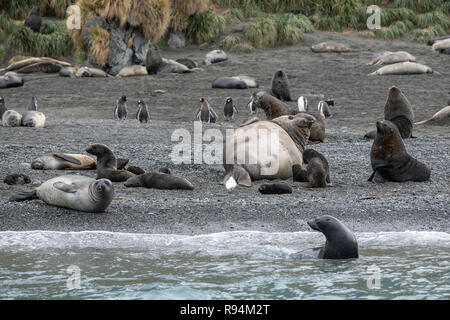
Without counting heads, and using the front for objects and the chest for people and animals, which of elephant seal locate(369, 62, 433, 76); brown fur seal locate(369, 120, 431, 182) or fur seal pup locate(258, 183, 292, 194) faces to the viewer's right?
the elephant seal

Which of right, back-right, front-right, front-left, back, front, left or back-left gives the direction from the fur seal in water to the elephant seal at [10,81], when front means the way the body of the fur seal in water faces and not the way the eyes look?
front-right

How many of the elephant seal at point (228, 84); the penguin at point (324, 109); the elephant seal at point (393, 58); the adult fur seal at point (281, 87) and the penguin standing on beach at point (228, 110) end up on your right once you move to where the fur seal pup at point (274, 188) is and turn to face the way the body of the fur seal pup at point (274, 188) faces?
5

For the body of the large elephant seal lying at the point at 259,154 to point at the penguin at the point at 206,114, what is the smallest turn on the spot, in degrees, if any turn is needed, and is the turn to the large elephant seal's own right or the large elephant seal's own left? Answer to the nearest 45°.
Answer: approximately 90° to the large elephant seal's own left

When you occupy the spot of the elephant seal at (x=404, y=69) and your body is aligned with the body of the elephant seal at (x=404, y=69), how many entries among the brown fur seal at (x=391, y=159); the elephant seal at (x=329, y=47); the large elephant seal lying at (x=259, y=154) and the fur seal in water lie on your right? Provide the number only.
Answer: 3

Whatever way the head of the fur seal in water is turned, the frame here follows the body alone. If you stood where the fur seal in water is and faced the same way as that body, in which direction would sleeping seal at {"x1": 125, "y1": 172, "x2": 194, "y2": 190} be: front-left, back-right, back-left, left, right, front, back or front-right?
front-right

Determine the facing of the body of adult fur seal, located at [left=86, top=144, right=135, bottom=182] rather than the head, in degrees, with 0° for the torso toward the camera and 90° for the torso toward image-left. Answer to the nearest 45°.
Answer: approximately 90°

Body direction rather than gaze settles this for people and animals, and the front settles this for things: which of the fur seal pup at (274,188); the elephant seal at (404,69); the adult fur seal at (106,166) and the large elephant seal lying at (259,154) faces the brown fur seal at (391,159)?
the large elephant seal lying

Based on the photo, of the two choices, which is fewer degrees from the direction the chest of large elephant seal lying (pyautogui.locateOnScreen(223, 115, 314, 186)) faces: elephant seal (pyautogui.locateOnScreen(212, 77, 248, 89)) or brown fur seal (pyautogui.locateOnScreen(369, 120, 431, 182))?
the brown fur seal

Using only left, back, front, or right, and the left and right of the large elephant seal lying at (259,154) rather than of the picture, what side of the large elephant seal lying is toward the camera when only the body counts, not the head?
right

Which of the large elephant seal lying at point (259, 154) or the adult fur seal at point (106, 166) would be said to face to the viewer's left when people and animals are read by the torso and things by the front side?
the adult fur seal

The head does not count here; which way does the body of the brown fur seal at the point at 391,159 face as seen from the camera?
to the viewer's left

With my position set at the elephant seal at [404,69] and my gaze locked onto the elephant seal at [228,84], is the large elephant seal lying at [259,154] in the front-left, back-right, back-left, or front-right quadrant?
front-left

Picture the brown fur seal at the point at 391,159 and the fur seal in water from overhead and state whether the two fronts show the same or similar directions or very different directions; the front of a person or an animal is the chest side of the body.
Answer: same or similar directions
